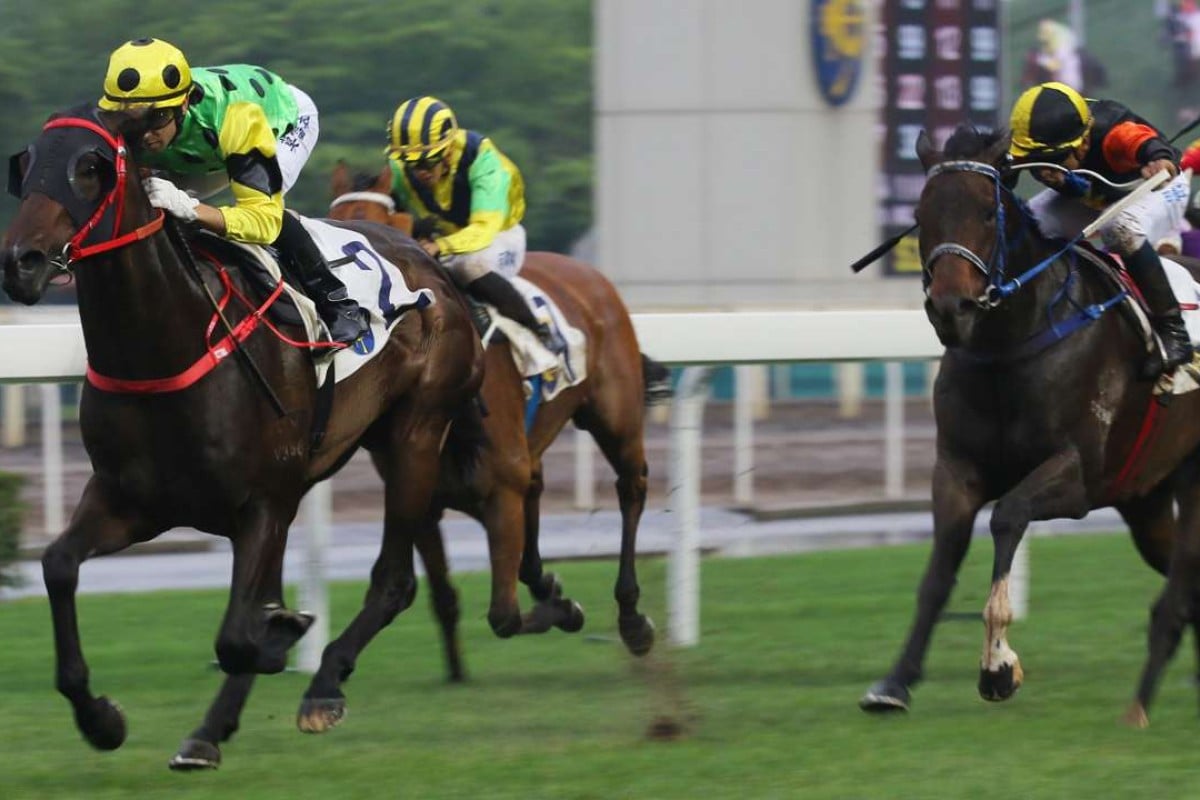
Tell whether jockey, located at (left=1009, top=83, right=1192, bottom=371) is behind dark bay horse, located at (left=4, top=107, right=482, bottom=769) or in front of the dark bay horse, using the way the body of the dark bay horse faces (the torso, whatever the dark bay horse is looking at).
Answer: behind

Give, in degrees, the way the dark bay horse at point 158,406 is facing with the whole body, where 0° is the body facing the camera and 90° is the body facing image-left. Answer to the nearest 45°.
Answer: approximately 45°

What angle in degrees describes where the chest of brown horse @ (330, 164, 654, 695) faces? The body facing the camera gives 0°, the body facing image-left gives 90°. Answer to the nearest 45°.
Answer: approximately 45°

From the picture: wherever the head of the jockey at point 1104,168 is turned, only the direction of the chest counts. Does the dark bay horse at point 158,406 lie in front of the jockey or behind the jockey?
in front

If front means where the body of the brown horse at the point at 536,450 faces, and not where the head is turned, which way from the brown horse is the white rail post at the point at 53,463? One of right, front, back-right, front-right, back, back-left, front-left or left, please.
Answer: right

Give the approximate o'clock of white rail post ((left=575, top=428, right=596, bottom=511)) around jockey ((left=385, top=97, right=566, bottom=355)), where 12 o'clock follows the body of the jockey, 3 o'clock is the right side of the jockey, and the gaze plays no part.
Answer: The white rail post is roughly at 5 o'clock from the jockey.

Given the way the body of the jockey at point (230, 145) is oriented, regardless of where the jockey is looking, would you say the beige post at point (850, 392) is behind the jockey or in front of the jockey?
behind

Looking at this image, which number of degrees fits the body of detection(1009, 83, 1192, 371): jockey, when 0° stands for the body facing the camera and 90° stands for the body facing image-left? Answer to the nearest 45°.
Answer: approximately 45°

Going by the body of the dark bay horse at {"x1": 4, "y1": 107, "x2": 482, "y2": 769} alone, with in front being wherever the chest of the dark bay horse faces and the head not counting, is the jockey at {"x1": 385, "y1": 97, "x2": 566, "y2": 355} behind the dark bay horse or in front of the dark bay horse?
behind

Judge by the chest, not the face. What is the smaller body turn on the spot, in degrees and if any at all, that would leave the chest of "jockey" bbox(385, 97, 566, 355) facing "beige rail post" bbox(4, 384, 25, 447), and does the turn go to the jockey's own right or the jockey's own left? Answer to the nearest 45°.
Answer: approximately 90° to the jockey's own right

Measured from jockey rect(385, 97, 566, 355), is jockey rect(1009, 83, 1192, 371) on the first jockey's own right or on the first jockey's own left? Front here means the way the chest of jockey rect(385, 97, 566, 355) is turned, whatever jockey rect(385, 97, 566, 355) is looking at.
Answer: on the first jockey's own left
